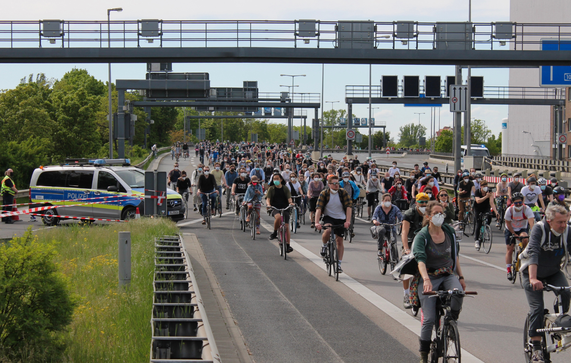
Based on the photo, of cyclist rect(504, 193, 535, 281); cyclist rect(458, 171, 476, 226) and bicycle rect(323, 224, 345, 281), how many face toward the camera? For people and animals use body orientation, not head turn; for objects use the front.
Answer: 3

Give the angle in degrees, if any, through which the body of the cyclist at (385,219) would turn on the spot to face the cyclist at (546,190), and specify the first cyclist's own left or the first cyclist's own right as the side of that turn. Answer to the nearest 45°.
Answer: approximately 135° to the first cyclist's own left

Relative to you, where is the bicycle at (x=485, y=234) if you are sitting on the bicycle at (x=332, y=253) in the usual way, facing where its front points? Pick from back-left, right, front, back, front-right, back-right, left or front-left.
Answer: back-left

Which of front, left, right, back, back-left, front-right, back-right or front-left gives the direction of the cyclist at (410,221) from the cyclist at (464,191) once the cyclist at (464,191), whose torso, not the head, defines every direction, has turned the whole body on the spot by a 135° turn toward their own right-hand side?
back-left

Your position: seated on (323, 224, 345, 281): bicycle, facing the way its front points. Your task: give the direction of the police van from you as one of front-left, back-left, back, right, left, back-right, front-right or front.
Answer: back-right

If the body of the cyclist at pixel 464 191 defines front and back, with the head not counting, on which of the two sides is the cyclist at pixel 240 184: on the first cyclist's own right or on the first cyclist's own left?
on the first cyclist's own right

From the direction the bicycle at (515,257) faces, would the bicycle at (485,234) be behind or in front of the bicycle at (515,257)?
behind

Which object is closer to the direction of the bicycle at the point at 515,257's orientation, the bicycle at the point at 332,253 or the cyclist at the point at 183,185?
the bicycle

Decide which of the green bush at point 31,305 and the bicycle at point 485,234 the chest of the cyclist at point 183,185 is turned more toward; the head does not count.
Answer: the green bush

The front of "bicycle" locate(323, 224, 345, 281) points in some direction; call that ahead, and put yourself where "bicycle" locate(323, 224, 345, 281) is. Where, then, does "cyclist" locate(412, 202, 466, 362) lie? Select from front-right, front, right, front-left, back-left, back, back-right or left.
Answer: front
